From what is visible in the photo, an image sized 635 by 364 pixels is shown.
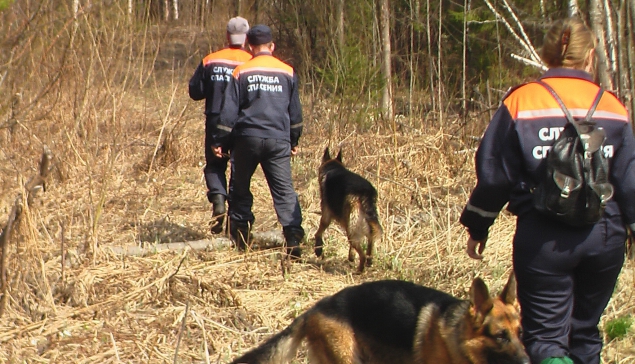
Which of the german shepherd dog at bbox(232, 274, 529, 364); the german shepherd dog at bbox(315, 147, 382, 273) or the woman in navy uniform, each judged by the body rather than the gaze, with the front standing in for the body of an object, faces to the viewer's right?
the german shepherd dog at bbox(232, 274, 529, 364)

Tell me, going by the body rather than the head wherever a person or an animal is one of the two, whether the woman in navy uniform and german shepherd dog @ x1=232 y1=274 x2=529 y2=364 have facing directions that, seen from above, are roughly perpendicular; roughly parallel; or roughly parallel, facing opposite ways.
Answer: roughly perpendicular

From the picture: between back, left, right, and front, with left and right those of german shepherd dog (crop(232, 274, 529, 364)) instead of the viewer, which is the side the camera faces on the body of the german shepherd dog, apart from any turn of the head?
right

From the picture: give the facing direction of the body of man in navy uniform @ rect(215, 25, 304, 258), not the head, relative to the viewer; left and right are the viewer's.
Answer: facing away from the viewer

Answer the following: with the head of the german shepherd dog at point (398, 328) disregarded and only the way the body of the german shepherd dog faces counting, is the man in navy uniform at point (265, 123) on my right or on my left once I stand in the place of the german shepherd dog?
on my left

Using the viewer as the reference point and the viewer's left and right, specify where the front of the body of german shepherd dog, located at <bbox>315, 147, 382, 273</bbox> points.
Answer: facing away from the viewer and to the left of the viewer

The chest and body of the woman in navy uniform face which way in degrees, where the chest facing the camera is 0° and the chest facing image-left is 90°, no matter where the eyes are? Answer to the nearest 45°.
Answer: approximately 180°

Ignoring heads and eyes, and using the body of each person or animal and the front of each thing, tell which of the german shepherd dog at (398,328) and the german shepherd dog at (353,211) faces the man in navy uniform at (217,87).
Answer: the german shepherd dog at (353,211)

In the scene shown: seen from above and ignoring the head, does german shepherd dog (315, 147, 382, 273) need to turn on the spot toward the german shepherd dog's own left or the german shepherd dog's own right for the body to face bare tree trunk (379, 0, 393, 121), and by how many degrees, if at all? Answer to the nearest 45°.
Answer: approximately 45° to the german shepherd dog's own right

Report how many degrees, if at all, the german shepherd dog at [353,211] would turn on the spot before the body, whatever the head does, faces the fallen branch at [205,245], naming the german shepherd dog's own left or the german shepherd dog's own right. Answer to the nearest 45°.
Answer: approximately 45° to the german shepherd dog's own left

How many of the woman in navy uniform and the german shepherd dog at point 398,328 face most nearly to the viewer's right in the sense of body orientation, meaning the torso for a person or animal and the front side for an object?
1

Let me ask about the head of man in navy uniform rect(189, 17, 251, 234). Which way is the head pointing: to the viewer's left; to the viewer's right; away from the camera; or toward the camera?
away from the camera

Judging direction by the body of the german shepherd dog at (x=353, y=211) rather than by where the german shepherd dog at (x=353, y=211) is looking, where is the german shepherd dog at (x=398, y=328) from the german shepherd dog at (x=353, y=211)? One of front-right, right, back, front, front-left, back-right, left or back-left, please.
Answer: back-left
